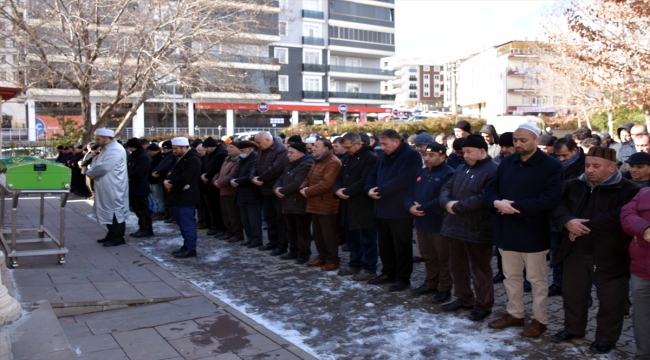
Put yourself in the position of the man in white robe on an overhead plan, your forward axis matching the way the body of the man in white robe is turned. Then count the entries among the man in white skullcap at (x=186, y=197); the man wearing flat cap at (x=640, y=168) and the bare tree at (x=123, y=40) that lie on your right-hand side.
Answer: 1

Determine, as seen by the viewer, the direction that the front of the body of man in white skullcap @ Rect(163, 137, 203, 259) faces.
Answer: to the viewer's left

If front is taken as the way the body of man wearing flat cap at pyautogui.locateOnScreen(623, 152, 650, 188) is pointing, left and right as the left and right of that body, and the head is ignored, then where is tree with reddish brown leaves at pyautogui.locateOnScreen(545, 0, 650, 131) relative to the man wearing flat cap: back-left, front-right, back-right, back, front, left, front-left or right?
back-right

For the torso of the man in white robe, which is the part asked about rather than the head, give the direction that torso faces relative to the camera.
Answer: to the viewer's left

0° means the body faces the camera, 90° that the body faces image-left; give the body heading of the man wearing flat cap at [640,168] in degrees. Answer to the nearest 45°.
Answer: approximately 45°

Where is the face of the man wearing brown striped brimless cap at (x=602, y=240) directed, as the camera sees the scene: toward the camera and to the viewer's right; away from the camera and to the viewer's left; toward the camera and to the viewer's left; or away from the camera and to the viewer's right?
toward the camera and to the viewer's left

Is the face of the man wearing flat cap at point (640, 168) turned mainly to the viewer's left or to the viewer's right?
to the viewer's left

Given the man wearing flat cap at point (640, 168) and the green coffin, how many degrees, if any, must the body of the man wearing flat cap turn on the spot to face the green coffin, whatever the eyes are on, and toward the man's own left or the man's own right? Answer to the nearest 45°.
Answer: approximately 45° to the man's own right

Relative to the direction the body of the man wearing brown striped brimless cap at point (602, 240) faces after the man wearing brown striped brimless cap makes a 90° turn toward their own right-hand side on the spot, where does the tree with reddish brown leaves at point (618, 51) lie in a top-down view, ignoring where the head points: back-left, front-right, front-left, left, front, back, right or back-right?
front-right

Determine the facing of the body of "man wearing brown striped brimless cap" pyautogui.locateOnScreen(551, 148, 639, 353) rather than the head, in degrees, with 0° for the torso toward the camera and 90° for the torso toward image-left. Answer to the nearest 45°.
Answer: approximately 45°

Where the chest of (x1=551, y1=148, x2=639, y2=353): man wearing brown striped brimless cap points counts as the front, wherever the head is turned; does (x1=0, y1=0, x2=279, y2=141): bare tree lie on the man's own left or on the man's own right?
on the man's own right

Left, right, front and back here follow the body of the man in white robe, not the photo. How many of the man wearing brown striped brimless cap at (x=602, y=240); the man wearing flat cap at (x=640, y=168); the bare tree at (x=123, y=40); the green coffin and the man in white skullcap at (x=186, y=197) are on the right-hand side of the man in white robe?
1
